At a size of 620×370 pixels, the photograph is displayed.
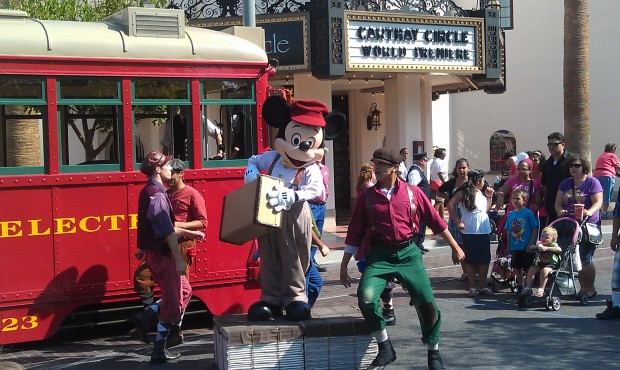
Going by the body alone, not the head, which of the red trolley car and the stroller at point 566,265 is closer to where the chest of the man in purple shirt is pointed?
the stroller

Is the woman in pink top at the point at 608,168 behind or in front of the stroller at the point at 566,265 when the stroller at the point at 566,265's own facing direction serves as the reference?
behind

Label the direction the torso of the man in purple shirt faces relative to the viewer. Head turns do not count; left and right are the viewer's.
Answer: facing to the right of the viewer

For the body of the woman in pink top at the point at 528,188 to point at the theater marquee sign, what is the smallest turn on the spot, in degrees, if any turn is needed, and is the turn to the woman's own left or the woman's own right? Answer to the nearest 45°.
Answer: approximately 180°

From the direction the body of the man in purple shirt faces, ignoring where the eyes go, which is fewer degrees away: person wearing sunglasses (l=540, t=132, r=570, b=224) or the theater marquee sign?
the person wearing sunglasses

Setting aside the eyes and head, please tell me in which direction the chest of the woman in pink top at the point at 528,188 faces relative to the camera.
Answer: toward the camera

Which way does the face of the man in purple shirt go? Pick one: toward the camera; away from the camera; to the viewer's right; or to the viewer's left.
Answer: to the viewer's right

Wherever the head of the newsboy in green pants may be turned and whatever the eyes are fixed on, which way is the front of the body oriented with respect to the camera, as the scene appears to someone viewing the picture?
toward the camera

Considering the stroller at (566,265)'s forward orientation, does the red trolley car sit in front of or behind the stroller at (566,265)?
in front

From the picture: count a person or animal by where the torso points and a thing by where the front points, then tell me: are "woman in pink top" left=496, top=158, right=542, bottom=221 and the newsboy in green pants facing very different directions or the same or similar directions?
same or similar directions
